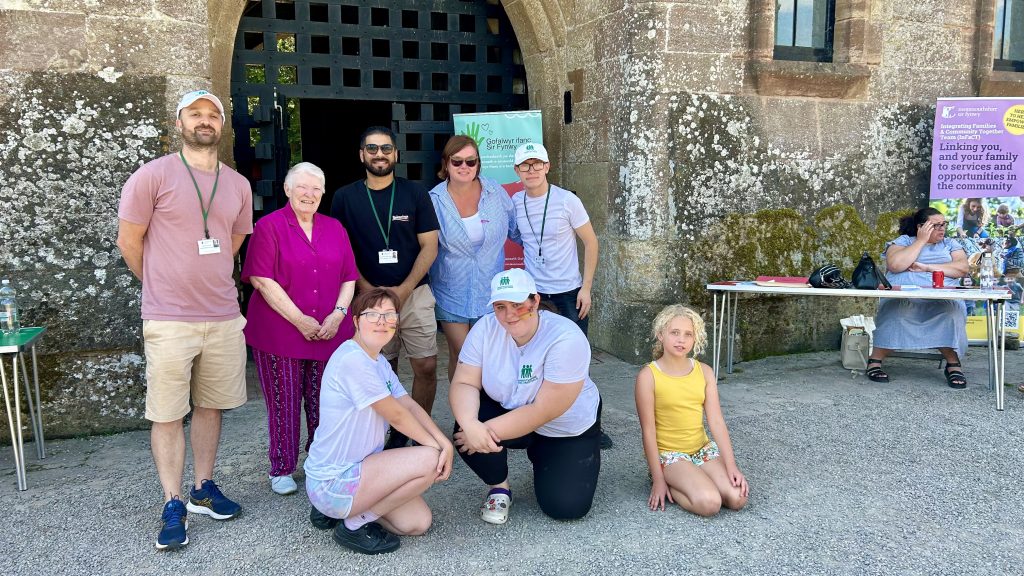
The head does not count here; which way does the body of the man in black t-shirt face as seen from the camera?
toward the camera

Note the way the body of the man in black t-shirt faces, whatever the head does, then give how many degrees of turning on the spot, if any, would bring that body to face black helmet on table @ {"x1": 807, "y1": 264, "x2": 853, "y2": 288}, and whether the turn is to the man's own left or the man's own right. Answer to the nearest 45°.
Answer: approximately 90° to the man's own left

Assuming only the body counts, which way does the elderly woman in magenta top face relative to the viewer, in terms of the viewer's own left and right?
facing the viewer and to the right of the viewer

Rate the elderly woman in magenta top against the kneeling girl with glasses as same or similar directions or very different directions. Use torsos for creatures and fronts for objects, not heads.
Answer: same or similar directions

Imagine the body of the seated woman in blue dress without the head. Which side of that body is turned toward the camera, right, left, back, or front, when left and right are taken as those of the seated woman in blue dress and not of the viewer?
front

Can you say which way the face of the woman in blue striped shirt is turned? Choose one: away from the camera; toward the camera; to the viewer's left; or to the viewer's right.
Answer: toward the camera

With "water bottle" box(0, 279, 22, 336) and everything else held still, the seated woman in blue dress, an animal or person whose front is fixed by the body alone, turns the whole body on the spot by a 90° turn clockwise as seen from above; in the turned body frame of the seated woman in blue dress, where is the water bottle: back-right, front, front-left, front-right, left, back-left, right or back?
front-left

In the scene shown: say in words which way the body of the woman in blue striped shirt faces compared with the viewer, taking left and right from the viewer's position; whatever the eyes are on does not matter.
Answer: facing the viewer

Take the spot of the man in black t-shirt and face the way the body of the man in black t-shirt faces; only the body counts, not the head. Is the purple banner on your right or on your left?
on your left

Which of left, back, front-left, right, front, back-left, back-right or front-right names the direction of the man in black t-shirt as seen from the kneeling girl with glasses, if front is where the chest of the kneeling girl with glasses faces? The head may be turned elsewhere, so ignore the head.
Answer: back-left

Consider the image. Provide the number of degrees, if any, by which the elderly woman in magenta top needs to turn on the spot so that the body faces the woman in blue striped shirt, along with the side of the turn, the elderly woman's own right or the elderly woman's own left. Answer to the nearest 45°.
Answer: approximately 90° to the elderly woman's own left
